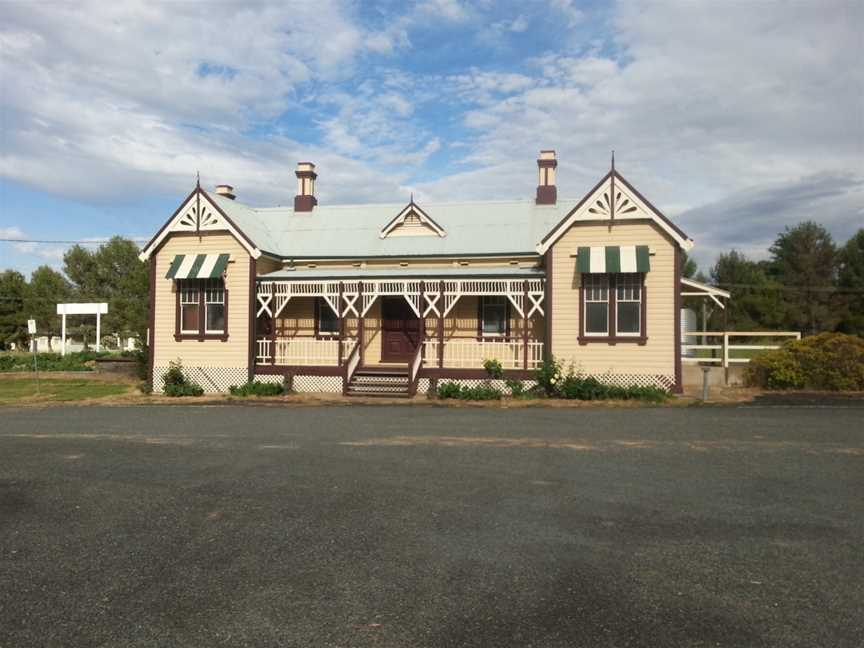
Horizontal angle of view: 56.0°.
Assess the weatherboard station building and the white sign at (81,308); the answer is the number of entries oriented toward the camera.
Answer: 2

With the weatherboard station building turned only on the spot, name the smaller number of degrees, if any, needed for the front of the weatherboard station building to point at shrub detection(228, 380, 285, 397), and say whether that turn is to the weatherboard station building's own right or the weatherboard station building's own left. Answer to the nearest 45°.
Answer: approximately 90° to the weatherboard station building's own right

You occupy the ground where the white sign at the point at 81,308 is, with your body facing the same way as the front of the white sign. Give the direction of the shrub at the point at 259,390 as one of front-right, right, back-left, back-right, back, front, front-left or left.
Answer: front

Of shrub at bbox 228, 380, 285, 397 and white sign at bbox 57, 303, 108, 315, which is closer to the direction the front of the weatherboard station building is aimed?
the shrub

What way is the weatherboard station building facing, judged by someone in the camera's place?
facing the viewer

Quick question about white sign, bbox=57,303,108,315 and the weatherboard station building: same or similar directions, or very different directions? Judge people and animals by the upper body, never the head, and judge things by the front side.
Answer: same or similar directions

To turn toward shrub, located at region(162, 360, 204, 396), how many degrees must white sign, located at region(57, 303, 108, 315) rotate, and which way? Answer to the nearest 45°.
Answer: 0° — it already faces it

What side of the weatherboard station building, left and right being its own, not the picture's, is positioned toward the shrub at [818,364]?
left
